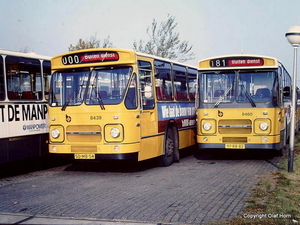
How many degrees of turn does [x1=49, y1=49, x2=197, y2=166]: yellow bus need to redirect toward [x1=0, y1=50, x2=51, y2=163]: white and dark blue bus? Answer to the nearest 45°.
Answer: approximately 45° to its right

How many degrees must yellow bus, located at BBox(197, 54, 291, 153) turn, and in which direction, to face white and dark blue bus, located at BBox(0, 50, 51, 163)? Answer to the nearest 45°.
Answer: approximately 45° to its right

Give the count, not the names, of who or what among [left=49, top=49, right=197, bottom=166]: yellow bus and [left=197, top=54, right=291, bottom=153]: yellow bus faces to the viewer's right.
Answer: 0

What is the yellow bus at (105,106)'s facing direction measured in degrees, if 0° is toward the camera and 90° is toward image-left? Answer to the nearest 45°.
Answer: approximately 45°

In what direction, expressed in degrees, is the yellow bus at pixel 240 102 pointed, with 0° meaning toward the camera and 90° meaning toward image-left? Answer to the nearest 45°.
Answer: approximately 0°

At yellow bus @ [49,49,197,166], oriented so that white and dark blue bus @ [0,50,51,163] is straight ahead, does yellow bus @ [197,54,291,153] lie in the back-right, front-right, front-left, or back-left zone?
back-right

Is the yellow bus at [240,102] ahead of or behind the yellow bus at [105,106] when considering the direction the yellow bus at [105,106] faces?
behind

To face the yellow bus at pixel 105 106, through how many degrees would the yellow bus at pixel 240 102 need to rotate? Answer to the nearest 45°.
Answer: approximately 45° to its right

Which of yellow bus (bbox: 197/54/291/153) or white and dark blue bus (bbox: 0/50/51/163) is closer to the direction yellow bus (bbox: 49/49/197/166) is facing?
the white and dark blue bus
